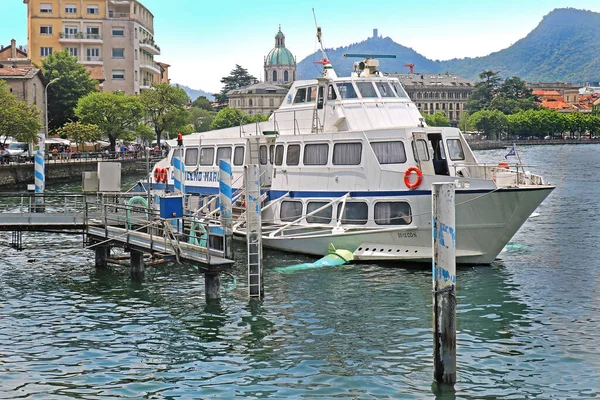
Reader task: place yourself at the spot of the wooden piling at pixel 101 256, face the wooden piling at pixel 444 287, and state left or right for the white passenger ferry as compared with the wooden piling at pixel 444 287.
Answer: left

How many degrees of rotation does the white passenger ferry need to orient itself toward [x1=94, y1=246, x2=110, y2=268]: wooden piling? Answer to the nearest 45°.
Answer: approximately 135° to its right

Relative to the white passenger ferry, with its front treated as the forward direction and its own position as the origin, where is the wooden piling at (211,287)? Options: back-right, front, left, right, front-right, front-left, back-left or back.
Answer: right

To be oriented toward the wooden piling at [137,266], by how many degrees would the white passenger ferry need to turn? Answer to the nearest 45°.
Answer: approximately 135° to its right

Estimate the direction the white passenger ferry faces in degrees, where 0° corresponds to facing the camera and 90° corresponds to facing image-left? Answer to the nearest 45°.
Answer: approximately 315°

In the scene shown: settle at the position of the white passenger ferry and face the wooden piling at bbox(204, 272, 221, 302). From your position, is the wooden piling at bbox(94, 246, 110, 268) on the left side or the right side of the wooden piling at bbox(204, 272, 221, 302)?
right

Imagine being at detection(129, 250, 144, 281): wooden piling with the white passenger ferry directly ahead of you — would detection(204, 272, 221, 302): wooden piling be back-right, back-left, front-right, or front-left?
front-right

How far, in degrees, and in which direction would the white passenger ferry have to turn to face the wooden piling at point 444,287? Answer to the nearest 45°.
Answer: approximately 45° to its right
